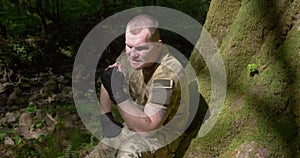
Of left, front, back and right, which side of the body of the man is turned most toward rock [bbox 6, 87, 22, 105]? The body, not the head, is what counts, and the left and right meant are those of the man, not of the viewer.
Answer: right

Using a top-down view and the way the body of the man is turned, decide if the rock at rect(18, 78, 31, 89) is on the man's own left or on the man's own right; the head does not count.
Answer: on the man's own right

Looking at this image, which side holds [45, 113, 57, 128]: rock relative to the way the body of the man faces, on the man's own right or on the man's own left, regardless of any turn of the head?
on the man's own right

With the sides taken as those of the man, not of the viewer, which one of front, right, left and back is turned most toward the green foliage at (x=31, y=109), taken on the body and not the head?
right

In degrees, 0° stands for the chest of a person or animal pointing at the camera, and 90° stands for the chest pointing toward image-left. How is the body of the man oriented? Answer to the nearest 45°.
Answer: approximately 45°

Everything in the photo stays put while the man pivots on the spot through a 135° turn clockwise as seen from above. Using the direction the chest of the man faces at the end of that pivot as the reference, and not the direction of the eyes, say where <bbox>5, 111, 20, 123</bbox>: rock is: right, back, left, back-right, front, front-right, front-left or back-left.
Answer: front-left

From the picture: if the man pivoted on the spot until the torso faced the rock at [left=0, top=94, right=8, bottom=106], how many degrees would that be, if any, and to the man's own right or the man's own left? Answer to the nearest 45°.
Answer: approximately 90° to the man's own right

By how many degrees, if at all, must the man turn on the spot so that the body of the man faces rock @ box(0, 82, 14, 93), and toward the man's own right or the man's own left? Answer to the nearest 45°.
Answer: approximately 90° to the man's own right

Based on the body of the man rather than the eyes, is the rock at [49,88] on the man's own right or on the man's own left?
on the man's own right
